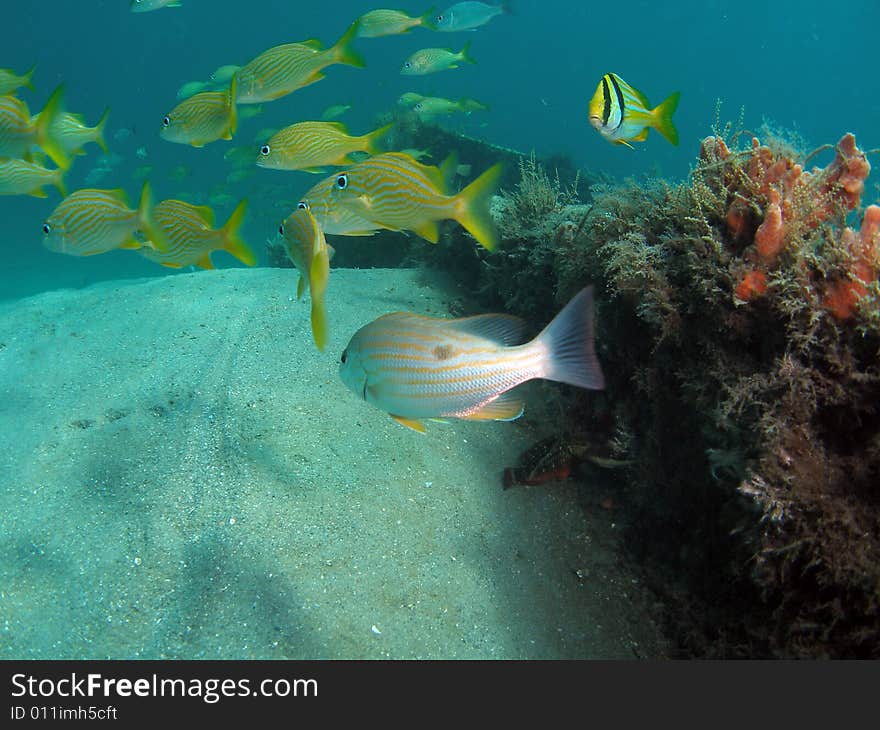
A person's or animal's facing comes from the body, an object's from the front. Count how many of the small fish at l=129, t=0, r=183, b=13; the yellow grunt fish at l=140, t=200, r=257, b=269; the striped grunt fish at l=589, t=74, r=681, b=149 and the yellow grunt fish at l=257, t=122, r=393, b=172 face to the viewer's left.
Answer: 4

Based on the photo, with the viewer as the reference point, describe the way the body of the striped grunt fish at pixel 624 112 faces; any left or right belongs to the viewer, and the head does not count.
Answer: facing to the left of the viewer

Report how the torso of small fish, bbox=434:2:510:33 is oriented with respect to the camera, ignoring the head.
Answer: to the viewer's left

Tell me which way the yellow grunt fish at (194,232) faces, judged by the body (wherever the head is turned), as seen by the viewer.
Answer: to the viewer's left

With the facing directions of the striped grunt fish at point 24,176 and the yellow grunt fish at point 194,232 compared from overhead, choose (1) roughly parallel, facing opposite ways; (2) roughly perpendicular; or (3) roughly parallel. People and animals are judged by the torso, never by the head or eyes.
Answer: roughly parallel

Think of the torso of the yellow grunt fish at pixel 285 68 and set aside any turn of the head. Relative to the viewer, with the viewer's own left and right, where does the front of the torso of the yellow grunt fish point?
facing to the left of the viewer

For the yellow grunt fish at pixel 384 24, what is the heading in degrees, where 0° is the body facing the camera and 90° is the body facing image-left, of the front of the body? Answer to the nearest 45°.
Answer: approximately 90°

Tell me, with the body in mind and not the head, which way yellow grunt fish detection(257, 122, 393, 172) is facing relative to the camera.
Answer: to the viewer's left

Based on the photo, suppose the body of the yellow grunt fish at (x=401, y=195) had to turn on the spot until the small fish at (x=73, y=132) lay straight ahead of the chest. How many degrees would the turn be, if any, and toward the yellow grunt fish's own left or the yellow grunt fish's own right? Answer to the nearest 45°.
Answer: approximately 45° to the yellow grunt fish's own right

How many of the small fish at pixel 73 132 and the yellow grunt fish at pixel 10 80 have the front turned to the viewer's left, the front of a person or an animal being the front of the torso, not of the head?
2
